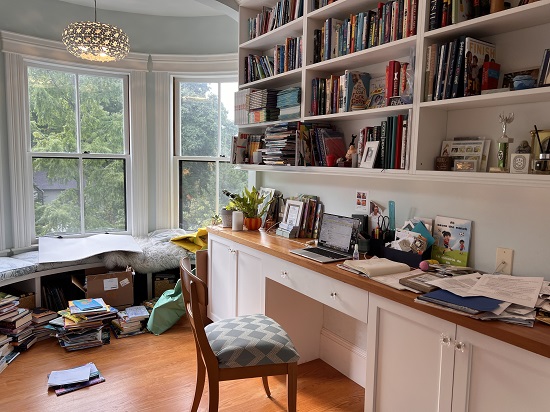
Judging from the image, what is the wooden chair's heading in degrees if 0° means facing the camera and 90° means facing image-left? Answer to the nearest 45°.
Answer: approximately 270°

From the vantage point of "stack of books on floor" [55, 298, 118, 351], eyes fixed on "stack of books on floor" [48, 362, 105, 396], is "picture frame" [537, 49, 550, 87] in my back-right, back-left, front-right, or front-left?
front-left

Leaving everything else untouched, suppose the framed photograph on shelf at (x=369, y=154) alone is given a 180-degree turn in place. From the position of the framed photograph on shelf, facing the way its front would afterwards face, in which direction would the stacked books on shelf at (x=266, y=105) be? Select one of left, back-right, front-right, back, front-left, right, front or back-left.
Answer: left

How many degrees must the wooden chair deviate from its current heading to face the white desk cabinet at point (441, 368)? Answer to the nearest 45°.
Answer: approximately 45° to its right

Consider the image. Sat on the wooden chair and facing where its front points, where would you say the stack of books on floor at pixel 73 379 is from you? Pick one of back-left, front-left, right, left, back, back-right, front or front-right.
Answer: back-left

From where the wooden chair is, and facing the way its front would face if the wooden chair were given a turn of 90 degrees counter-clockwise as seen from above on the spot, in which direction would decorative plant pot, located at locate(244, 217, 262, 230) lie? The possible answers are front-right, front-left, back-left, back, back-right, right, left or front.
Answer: front

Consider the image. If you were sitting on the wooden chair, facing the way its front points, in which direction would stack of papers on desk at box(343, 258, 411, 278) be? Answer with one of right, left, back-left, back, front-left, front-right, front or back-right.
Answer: front

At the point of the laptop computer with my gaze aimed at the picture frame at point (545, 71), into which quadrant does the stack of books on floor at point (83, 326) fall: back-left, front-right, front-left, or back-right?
back-right

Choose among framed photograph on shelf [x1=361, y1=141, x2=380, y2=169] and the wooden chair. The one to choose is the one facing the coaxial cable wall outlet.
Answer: the wooden chair

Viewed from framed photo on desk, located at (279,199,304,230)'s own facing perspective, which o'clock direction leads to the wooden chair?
The wooden chair is roughly at 11 o'clock from the framed photo on desk.

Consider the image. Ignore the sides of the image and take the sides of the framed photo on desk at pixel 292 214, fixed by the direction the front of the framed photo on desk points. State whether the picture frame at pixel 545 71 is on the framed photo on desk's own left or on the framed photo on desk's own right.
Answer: on the framed photo on desk's own left

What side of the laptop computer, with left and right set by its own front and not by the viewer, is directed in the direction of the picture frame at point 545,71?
left

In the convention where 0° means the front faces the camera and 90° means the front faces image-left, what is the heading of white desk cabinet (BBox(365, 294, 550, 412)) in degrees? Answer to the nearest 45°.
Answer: approximately 45°

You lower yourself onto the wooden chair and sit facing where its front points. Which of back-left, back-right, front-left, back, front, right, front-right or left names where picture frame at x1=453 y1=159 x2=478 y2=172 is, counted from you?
front

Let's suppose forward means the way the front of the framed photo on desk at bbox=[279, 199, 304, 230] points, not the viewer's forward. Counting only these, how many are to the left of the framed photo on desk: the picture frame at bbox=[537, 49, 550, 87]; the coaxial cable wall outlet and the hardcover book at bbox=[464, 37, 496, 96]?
3

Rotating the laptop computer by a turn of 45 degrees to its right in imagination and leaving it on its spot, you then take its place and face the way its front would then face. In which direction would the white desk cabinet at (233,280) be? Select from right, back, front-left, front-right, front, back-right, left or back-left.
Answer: front-right

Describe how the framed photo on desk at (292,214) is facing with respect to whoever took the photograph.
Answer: facing the viewer and to the left of the viewer

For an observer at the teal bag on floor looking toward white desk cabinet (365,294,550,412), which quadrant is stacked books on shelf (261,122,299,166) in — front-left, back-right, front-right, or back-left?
front-left
